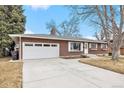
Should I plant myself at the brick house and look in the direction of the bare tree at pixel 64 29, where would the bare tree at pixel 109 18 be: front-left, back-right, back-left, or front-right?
back-right

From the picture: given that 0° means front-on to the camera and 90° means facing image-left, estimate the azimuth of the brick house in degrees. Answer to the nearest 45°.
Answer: approximately 315°

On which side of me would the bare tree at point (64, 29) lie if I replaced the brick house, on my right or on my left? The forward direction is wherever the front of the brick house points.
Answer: on my left
